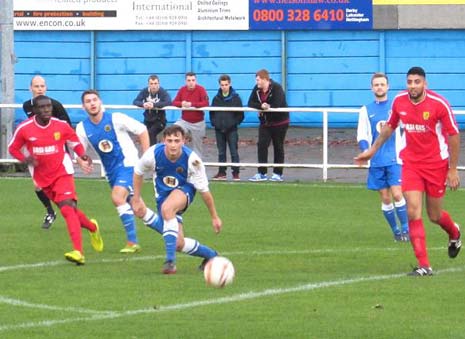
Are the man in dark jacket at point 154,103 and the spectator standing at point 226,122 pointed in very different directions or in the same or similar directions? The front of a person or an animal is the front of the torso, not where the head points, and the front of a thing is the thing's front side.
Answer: same or similar directions

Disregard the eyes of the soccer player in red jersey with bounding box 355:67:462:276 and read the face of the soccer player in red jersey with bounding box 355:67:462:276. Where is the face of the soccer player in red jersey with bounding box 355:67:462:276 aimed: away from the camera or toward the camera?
toward the camera

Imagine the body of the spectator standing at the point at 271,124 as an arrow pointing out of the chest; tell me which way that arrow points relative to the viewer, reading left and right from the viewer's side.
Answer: facing the viewer and to the left of the viewer

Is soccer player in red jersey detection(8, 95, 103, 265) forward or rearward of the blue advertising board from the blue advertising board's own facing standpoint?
forward

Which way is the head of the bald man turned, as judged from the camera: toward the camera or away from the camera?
toward the camera

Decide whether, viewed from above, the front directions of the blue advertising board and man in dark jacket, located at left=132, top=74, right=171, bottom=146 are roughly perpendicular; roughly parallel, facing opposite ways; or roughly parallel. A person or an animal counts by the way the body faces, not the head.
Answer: roughly parallel

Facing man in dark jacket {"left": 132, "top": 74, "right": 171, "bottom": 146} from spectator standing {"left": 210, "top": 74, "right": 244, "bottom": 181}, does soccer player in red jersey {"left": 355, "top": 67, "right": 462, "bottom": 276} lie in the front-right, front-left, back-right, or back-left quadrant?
back-left

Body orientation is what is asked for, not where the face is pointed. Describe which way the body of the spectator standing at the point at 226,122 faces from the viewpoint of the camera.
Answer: toward the camera

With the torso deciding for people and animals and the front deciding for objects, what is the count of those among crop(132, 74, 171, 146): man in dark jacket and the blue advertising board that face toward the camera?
2

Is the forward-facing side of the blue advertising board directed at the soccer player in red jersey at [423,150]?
yes

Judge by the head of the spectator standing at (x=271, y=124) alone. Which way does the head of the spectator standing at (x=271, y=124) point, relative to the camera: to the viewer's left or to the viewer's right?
to the viewer's left

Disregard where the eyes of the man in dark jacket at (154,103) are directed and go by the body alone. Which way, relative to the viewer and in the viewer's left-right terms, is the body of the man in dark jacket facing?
facing the viewer

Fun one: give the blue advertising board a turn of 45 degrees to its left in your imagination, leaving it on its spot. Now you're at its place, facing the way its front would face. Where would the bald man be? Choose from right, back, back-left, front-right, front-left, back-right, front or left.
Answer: front-right

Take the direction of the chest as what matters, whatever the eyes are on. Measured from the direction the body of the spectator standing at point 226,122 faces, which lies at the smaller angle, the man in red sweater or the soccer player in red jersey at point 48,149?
the soccer player in red jersey

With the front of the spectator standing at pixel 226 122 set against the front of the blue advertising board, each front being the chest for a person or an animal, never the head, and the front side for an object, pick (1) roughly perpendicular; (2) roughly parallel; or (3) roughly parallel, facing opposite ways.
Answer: roughly parallel
